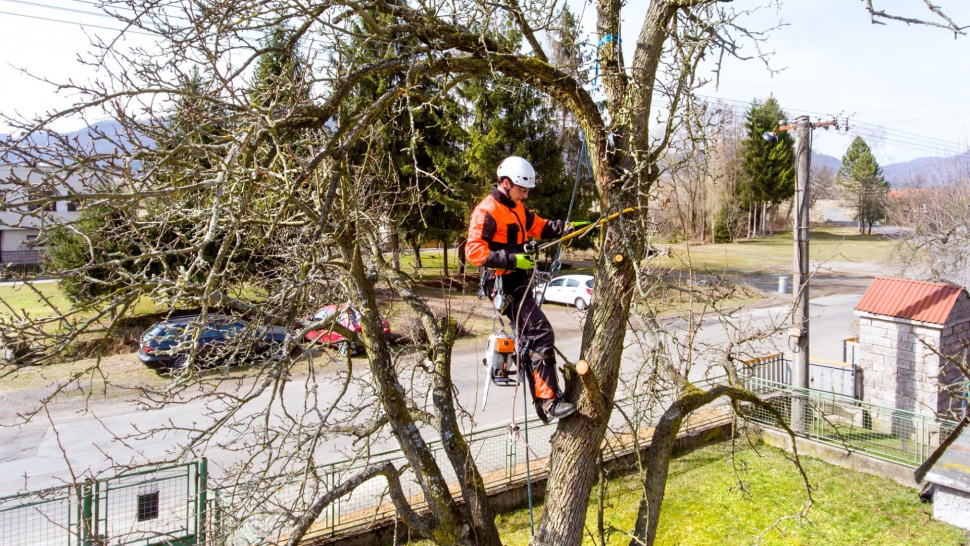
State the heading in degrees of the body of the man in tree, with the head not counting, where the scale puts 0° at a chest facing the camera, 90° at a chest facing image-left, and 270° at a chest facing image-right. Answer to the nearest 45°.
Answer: approximately 315°

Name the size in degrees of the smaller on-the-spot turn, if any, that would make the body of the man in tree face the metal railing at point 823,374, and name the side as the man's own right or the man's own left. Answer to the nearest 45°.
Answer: approximately 90° to the man's own left

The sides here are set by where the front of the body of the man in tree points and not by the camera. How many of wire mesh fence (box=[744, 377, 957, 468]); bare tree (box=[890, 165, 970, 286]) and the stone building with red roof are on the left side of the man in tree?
3

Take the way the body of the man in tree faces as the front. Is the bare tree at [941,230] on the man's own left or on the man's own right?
on the man's own left

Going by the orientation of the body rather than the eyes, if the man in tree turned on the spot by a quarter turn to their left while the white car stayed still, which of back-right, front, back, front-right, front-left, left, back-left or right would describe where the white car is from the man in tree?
front-left
